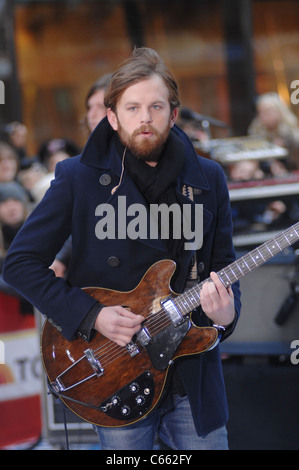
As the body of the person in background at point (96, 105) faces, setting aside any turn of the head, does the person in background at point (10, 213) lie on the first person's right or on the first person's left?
on the first person's right

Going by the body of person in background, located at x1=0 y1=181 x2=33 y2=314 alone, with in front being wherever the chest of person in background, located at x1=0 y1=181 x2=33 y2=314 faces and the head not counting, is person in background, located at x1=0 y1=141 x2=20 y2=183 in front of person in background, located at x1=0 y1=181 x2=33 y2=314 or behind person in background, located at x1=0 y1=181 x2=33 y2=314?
behind

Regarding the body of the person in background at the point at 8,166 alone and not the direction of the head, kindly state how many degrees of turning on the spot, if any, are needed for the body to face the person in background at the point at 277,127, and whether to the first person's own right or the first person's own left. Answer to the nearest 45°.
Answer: approximately 90° to the first person's own left

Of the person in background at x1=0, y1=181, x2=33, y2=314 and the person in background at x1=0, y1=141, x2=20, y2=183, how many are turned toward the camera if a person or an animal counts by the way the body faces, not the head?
2

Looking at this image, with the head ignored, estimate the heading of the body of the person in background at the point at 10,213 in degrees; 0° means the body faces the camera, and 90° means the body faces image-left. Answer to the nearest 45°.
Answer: approximately 0°

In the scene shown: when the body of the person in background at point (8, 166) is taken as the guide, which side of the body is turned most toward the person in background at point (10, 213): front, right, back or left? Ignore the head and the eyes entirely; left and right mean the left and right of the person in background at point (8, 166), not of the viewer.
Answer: front

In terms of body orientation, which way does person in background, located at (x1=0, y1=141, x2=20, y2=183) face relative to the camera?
toward the camera
